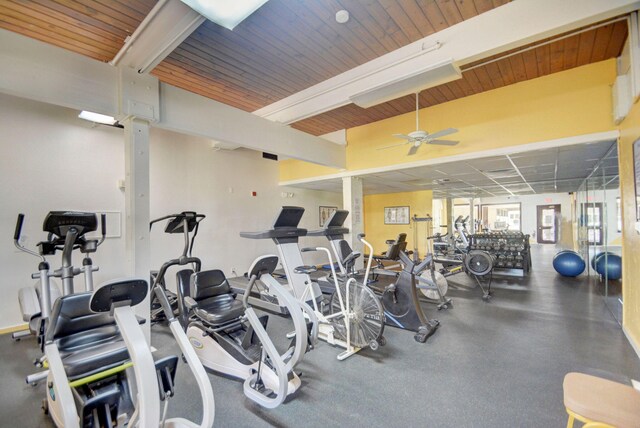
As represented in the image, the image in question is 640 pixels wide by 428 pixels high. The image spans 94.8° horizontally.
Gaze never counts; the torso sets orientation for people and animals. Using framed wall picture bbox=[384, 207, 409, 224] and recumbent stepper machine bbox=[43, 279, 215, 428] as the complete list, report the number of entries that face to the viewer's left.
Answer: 0

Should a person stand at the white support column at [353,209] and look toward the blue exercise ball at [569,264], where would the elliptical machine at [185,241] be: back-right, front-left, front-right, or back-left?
back-right

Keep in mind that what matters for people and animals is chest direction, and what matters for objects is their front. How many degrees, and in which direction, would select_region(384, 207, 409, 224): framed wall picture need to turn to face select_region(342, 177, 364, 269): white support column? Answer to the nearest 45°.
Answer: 0° — it already faces it

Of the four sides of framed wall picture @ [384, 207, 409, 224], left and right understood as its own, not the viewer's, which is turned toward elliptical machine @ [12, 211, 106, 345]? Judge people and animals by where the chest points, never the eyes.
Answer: front
